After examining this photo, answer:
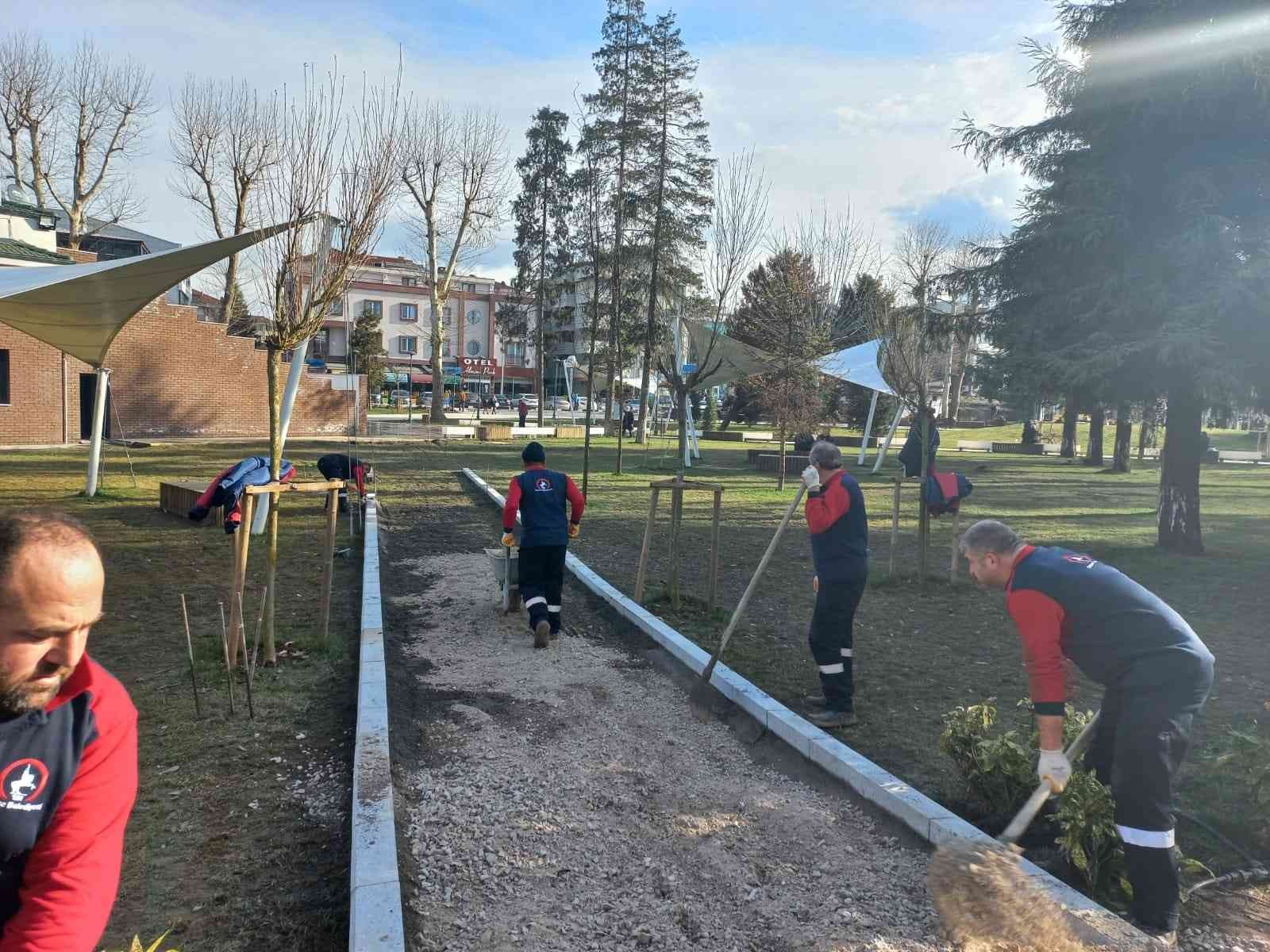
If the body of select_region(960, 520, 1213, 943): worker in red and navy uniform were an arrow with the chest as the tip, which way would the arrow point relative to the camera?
to the viewer's left

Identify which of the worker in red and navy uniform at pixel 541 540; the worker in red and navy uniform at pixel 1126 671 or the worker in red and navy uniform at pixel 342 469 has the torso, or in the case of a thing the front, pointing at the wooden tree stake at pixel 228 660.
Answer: the worker in red and navy uniform at pixel 1126 671

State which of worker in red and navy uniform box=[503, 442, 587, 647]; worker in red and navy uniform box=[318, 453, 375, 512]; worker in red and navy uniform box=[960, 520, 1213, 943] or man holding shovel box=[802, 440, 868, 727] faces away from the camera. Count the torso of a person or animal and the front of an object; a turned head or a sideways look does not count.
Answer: worker in red and navy uniform box=[503, 442, 587, 647]

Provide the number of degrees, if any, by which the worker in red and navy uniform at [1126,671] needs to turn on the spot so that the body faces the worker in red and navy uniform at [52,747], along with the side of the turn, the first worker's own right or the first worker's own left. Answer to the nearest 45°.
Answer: approximately 45° to the first worker's own left

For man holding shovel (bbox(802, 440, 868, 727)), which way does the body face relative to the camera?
to the viewer's left

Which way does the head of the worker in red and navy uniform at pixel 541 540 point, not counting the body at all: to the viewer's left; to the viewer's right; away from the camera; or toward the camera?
away from the camera

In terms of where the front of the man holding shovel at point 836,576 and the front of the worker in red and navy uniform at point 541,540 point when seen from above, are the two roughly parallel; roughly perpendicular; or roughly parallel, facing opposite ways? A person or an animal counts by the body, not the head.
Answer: roughly perpendicular

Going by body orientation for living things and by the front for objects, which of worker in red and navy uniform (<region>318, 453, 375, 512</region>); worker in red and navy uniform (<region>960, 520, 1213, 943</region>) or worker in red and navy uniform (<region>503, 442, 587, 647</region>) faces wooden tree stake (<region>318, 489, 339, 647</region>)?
worker in red and navy uniform (<region>960, 520, 1213, 943</region>)

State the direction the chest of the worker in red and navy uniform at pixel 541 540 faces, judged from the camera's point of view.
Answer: away from the camera

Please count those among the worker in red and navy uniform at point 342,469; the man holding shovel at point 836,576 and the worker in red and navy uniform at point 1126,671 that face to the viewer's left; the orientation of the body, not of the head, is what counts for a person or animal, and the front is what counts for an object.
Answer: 2

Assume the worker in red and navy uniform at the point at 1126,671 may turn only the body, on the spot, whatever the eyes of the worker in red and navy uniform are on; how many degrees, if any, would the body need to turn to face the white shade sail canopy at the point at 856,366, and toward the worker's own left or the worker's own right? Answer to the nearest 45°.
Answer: approximately 90° to the worker's own right

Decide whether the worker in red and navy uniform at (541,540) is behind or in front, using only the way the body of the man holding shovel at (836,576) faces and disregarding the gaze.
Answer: in front

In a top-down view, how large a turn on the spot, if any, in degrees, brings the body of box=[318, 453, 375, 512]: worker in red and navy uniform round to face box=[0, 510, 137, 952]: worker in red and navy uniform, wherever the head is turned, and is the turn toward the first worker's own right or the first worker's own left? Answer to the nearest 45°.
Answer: approximately 90° to the first worker's own right
